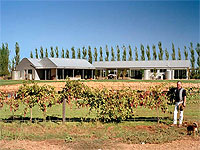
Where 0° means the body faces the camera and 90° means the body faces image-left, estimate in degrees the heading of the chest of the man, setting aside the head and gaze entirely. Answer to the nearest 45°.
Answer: approximately 45°

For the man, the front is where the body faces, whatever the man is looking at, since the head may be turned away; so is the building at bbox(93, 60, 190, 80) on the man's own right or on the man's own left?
on the man's own right

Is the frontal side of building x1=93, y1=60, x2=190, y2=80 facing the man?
yes

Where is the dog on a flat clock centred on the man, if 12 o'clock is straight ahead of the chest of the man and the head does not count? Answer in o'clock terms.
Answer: The dog is roughly at 10 o'clock from the man.

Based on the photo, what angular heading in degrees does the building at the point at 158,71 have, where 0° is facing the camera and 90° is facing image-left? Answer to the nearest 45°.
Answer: approximately 0°

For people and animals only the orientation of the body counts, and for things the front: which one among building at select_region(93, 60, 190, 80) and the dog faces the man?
the building

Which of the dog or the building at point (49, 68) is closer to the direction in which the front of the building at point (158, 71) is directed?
the dog
